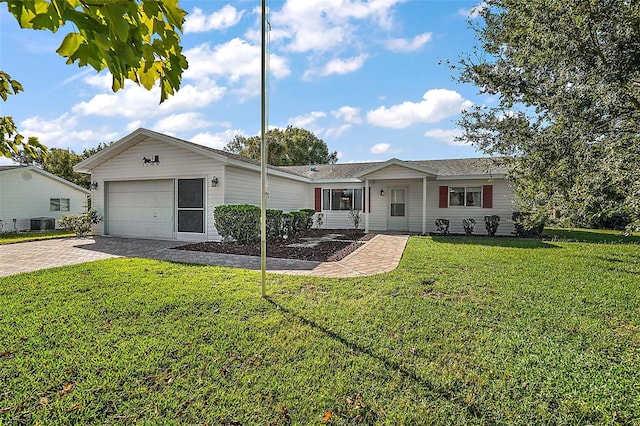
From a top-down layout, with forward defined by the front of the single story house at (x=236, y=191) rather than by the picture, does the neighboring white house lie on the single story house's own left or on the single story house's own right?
on the single story house's own right

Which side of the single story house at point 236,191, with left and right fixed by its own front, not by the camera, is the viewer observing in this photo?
front

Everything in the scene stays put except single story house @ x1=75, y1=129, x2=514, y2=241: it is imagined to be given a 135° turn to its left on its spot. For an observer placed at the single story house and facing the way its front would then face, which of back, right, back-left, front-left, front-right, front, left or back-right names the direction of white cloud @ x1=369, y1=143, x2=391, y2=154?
front

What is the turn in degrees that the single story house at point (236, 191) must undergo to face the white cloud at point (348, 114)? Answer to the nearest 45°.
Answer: approximately 135° to its left

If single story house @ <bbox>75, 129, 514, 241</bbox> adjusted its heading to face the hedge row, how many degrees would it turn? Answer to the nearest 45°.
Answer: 0° — it already faces it

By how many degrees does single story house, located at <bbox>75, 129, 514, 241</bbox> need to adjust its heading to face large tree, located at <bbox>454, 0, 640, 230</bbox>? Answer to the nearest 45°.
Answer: approximately 45° to its left
